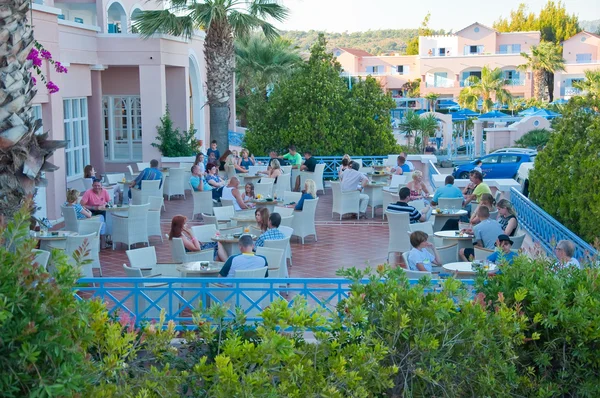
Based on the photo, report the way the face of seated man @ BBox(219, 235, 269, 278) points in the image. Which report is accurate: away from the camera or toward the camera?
away from the camera

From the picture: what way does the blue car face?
to the viewer's left

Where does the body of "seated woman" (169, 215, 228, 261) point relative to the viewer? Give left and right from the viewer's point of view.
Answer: facing to the right of the viewer

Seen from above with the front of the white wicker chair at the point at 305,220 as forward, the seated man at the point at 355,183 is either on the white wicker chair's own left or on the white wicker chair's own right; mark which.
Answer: on the white wicker chair's own right

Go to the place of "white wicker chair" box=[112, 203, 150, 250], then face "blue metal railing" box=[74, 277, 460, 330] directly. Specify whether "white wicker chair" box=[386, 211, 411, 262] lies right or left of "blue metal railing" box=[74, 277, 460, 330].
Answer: left

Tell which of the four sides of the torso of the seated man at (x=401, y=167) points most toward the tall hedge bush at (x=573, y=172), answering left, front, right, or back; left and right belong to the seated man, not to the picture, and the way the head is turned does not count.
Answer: left

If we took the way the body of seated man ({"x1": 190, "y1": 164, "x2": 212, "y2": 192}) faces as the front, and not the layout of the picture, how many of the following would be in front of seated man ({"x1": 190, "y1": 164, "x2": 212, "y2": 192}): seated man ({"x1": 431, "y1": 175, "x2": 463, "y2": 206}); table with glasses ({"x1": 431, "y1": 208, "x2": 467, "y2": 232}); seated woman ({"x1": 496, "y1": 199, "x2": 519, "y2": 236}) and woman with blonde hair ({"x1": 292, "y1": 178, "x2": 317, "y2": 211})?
4

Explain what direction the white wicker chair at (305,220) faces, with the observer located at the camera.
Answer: facing away from the viewer and to the left of the viewer

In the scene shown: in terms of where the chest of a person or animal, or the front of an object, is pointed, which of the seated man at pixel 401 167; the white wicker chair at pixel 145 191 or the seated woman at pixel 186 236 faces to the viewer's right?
the seated woman

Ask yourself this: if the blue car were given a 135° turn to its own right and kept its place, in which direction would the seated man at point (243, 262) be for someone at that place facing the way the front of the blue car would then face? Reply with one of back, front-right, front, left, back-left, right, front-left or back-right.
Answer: back-right

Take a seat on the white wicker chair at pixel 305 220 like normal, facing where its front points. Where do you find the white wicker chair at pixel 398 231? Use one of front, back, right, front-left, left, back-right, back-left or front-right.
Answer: back

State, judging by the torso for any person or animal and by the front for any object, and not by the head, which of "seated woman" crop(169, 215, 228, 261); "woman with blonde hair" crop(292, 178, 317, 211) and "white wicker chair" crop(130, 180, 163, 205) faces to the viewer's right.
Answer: the seated woman

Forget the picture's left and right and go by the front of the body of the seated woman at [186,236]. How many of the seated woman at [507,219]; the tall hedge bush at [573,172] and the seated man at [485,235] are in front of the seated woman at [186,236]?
3
